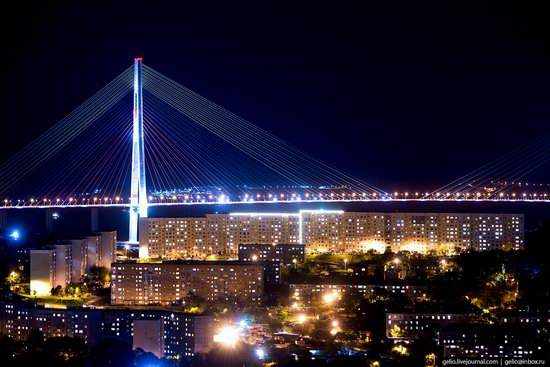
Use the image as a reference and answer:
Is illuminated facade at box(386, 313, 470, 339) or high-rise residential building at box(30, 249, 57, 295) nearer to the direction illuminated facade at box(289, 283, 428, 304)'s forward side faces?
the illuminated facade

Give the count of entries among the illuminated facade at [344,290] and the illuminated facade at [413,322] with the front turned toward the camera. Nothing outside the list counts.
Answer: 2

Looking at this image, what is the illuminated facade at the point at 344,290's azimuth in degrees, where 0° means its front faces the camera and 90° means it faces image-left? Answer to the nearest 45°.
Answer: approximately 0°

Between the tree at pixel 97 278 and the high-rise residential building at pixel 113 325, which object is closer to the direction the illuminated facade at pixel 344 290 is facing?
the high-rise residential building

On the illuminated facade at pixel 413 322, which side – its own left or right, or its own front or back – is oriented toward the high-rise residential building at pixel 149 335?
right

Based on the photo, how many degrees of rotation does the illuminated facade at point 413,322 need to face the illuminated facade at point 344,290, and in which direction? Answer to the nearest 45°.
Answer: approximately 135° to its right

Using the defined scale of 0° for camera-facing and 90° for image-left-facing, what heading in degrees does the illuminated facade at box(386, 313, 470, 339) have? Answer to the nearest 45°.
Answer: approximately 0°

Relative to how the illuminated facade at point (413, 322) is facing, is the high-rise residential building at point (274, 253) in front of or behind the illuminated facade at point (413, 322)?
behind

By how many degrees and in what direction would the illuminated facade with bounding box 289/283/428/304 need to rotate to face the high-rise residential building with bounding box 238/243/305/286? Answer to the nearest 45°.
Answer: approximately 135° to its right

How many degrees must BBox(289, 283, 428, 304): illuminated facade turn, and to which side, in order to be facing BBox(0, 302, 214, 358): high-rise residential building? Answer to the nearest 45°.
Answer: approximately 45° to its right
